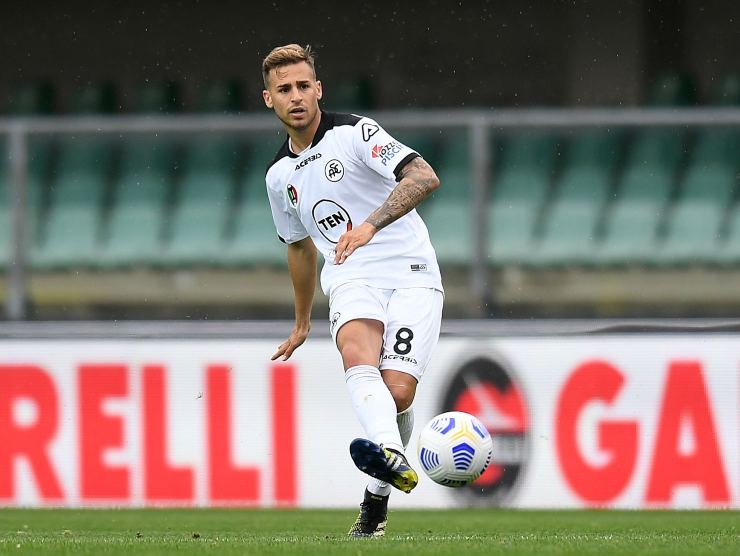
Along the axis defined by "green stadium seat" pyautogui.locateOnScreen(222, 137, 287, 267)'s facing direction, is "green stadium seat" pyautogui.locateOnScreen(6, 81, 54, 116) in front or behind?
behind

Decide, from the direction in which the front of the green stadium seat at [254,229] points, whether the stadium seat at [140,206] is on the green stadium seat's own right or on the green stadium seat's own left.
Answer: on the green stadium seat's own right

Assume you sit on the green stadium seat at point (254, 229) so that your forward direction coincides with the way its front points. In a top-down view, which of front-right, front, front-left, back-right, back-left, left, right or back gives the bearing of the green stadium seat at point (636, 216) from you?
left

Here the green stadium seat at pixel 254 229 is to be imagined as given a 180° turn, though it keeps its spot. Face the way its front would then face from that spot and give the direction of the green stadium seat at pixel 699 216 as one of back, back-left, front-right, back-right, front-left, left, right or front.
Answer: right

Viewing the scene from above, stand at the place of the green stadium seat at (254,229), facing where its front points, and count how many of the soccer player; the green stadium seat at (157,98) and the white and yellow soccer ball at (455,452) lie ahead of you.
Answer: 2

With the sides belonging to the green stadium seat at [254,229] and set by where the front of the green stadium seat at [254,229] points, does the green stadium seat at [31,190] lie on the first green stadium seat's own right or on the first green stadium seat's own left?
on the first green stadium seat's own right

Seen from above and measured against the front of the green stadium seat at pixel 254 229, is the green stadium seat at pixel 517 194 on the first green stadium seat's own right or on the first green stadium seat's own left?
on the first green stadium seat's own left

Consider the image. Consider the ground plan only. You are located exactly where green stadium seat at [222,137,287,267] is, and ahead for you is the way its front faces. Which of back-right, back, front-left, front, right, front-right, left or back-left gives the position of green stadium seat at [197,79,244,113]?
back

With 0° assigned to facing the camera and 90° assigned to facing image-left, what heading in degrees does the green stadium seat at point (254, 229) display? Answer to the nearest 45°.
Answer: approximately 0°

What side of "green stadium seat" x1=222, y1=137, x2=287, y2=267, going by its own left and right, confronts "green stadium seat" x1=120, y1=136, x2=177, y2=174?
right

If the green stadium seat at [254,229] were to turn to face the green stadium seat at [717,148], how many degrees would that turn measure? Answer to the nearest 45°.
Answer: approximately 90° to its left

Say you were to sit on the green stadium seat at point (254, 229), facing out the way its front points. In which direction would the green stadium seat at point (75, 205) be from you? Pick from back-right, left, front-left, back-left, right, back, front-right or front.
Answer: right

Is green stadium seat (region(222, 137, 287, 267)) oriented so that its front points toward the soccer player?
yes
